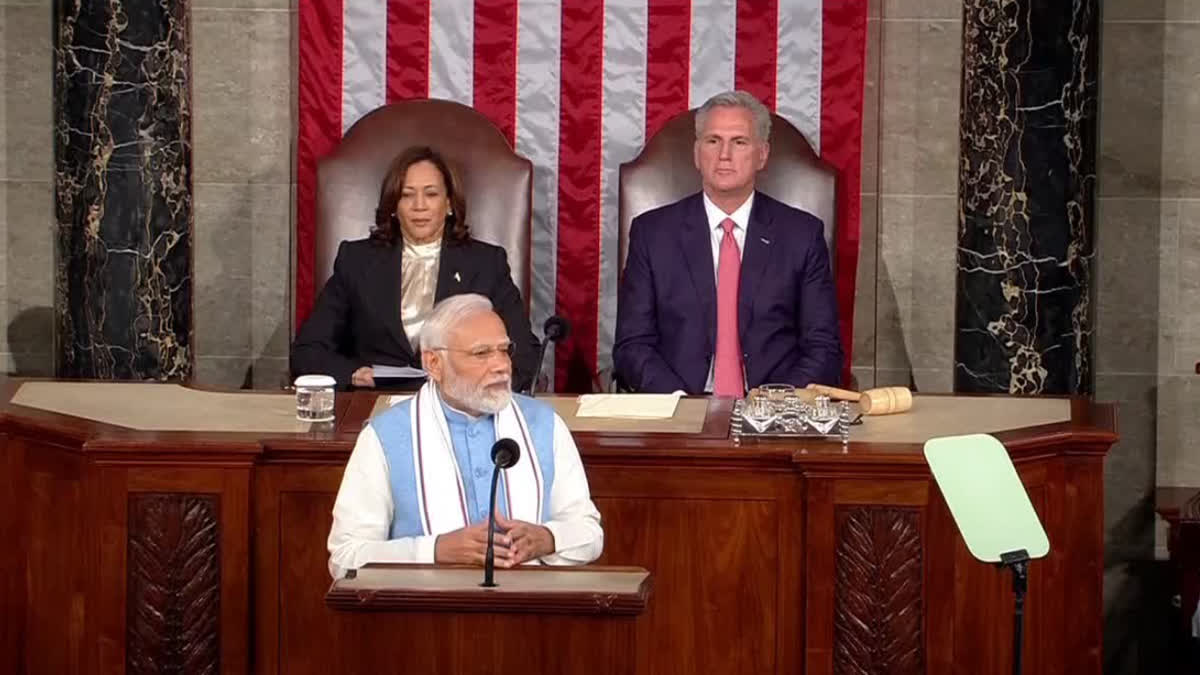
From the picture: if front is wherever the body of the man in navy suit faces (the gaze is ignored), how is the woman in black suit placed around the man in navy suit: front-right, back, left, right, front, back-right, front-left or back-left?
right

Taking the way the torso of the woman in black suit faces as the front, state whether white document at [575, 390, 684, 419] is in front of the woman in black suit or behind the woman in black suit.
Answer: in front

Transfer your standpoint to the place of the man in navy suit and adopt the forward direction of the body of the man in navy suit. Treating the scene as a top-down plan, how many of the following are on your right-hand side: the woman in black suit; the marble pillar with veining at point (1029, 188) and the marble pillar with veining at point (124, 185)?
2

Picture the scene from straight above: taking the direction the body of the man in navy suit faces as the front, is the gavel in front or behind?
in front

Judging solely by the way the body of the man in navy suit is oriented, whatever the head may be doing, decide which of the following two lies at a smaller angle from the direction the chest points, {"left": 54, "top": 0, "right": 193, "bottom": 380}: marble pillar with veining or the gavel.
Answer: the gavel

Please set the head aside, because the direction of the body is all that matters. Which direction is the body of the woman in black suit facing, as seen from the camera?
toward the camera

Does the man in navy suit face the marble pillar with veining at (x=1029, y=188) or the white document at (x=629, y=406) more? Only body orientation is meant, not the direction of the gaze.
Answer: the white document

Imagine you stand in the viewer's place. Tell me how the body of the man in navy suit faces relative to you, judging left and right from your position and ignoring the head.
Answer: facing the viewer

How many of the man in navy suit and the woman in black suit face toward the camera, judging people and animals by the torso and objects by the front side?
2

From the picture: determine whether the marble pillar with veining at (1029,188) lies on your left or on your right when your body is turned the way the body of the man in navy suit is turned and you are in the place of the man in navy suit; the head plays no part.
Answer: on your left

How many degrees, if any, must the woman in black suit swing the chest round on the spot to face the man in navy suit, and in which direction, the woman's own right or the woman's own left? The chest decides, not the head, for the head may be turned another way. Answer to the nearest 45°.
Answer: approximately 90° to the woman's own left

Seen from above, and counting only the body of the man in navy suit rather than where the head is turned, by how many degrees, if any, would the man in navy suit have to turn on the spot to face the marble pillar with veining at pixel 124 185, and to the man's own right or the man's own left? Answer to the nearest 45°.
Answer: approximately 90° to the man's own right
